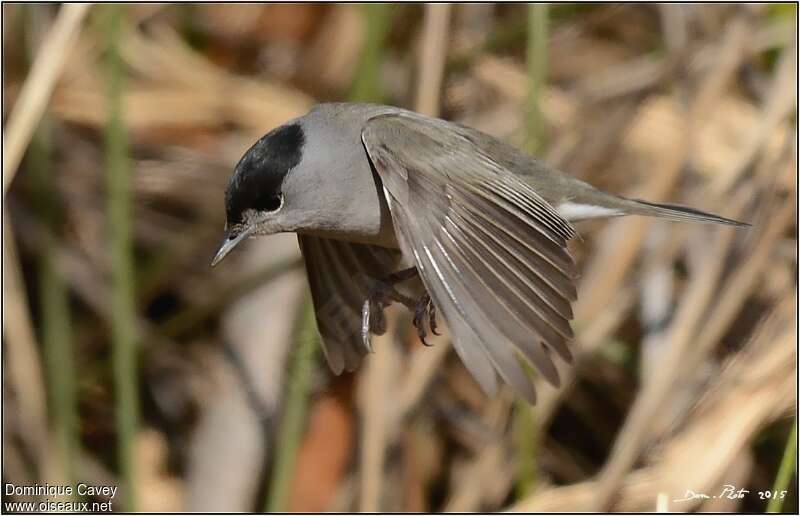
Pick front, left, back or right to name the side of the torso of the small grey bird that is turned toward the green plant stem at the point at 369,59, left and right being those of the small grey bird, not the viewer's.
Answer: right

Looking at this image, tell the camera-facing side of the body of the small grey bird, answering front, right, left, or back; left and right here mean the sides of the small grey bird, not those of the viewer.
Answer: left

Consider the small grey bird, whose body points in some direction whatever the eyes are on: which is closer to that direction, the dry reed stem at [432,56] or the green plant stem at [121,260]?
the green plant stem

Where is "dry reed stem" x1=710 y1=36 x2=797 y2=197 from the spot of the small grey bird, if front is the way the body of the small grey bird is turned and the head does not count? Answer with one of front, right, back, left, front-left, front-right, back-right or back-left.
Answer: back-right
